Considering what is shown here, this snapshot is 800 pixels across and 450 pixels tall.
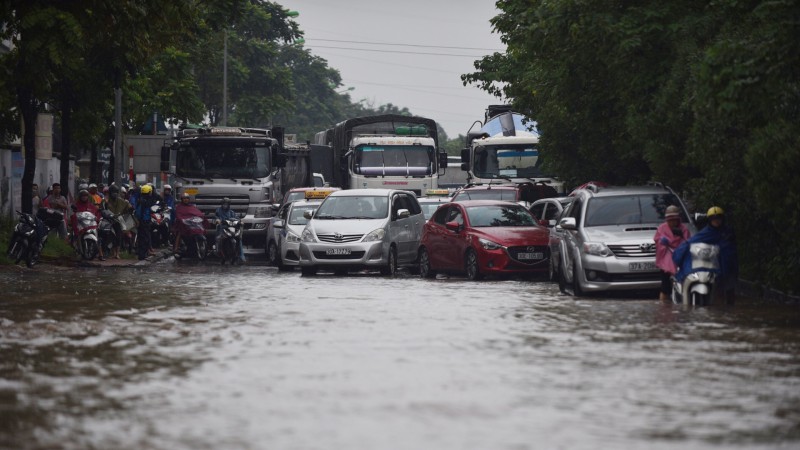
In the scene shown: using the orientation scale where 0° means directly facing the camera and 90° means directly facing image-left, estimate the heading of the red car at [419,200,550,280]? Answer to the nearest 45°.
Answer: approximately 315°

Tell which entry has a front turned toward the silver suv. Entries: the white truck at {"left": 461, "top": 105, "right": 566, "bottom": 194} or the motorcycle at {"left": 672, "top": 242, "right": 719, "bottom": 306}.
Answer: the white truck

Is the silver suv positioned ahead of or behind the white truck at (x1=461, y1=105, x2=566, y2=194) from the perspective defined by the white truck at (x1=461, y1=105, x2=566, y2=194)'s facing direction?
ahead

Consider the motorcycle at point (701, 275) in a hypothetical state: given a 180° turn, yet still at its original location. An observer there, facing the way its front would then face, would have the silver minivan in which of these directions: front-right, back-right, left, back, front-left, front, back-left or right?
front-left
